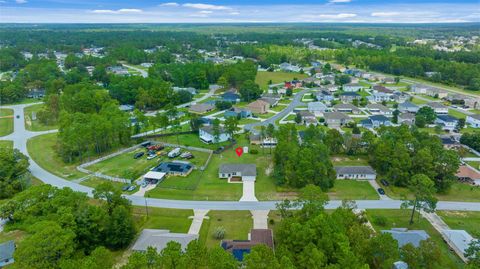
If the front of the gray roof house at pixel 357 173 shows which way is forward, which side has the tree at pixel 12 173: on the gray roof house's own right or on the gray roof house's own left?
on the gray roof house's own right

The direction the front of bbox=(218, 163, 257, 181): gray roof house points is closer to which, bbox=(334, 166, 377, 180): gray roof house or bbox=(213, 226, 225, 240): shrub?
the shrub

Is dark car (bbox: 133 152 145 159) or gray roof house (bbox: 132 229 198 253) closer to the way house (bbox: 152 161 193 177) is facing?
the gray roof house

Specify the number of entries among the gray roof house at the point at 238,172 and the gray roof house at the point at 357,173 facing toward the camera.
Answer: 2

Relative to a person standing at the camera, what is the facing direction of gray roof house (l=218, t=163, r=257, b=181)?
facing the viewer

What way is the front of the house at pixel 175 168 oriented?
toward the camera

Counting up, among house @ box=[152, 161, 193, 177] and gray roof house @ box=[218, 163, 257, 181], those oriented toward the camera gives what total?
2

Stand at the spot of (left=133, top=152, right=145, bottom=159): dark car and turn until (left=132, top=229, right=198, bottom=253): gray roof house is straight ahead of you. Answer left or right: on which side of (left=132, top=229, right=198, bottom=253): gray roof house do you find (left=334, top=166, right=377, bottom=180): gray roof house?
left

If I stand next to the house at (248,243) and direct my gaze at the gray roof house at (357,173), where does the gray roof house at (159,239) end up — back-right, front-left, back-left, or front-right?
back-left

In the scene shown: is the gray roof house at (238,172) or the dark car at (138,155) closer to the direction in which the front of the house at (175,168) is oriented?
the gray roof house

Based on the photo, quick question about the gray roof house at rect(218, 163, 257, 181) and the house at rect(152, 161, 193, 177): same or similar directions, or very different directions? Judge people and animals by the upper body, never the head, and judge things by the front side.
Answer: same or similar directions

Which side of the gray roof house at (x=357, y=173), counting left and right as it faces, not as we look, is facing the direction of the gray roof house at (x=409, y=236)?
front

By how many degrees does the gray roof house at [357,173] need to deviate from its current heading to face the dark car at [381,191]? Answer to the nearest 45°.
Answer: approximately 45° to its left

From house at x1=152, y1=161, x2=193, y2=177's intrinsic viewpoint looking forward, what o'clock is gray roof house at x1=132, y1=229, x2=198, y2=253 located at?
The gray roof house is roughly at 12 o'clock from the house.
